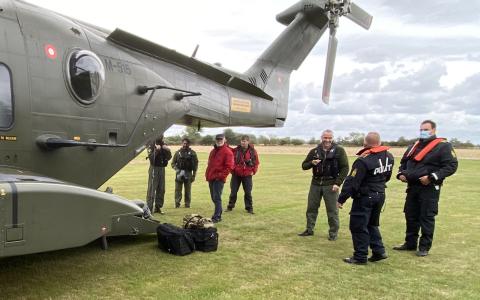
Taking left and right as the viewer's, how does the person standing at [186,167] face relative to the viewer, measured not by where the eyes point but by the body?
facing the viewer

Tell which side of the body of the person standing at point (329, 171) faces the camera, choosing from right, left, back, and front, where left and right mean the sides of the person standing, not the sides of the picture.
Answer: front

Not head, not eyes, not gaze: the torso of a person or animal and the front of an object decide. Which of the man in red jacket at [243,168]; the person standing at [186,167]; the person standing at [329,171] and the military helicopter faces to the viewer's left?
the military helicopter

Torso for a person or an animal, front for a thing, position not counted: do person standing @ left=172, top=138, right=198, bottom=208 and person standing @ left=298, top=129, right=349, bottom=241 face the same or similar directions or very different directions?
same or similar directions

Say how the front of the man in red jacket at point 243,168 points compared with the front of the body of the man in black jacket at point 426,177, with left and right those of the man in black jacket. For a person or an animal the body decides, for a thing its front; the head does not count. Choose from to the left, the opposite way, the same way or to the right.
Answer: to the left

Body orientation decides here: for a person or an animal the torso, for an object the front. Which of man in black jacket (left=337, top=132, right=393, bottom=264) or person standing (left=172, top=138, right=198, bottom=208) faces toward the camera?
the person standing

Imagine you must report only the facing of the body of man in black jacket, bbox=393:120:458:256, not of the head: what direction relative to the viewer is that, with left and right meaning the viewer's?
facing the viewer and to the left of the viewer

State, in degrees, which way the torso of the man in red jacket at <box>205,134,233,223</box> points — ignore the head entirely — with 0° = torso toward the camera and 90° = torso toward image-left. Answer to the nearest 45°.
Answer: approximately 45°

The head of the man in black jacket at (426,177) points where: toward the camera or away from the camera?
toward the camera

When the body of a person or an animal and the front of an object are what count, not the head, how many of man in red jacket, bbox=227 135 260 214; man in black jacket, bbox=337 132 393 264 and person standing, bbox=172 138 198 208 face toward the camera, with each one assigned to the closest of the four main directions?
2

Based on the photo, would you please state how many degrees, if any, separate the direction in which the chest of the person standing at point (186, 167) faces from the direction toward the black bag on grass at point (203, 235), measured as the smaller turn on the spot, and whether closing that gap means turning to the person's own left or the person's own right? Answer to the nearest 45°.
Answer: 0° — they already face it

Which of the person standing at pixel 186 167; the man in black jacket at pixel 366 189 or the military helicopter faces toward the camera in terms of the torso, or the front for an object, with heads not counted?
the person standing

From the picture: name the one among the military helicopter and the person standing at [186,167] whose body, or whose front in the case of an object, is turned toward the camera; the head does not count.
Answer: the person standing

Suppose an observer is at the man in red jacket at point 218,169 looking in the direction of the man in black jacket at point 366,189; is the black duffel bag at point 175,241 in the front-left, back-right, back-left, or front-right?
front-right

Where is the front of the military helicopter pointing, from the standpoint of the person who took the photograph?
facing to the left of the viewer

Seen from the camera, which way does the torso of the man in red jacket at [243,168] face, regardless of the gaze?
toward the camera

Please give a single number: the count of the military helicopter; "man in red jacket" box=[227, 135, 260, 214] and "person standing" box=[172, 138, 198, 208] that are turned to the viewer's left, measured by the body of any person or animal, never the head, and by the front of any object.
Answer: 1
